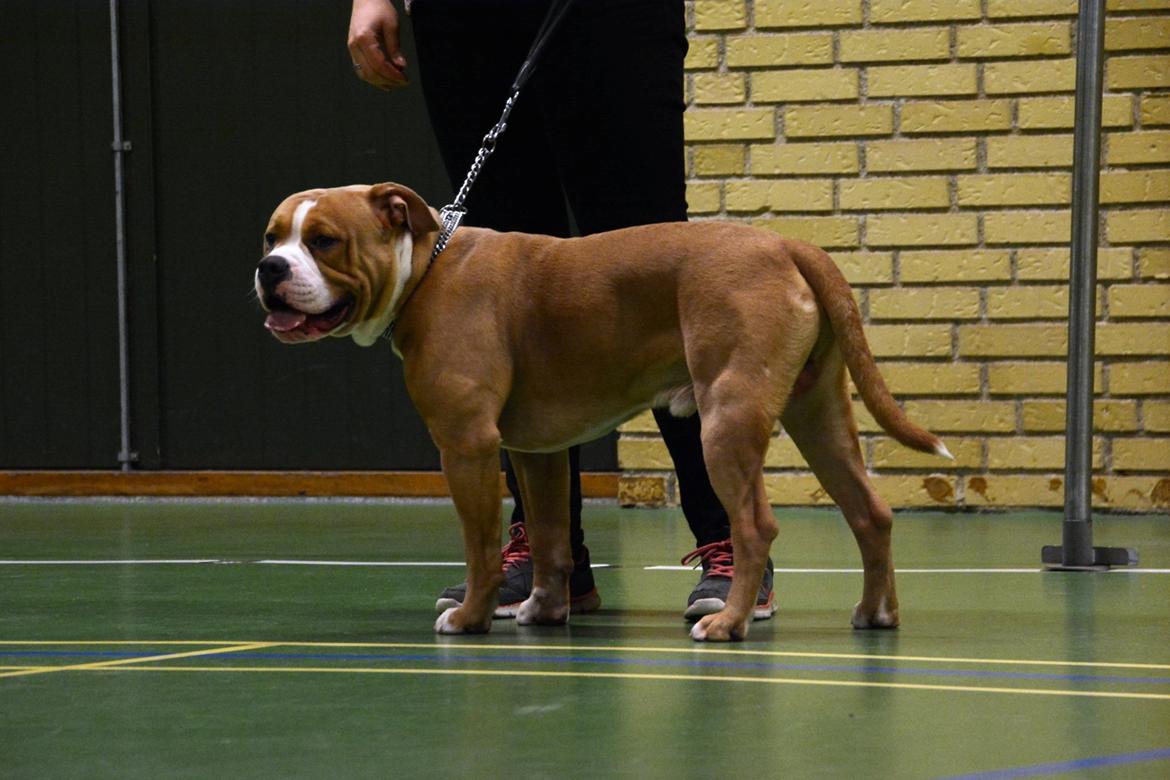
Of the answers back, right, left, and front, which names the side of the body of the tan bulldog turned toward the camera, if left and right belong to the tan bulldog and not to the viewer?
left

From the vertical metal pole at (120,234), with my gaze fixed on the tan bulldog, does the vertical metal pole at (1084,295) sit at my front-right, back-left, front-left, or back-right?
front-left

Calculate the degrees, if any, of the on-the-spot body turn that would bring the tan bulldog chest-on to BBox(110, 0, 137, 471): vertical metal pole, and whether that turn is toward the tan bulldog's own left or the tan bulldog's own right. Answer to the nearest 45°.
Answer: approximately 45° to the tan bulldog's own right

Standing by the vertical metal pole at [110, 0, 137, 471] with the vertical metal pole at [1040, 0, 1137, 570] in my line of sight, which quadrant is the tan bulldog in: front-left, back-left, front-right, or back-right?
front-right

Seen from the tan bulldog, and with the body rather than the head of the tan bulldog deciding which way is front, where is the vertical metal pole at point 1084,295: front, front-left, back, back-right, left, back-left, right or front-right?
back-right
